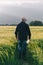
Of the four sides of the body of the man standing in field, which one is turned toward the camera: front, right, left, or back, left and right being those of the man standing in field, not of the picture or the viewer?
back
